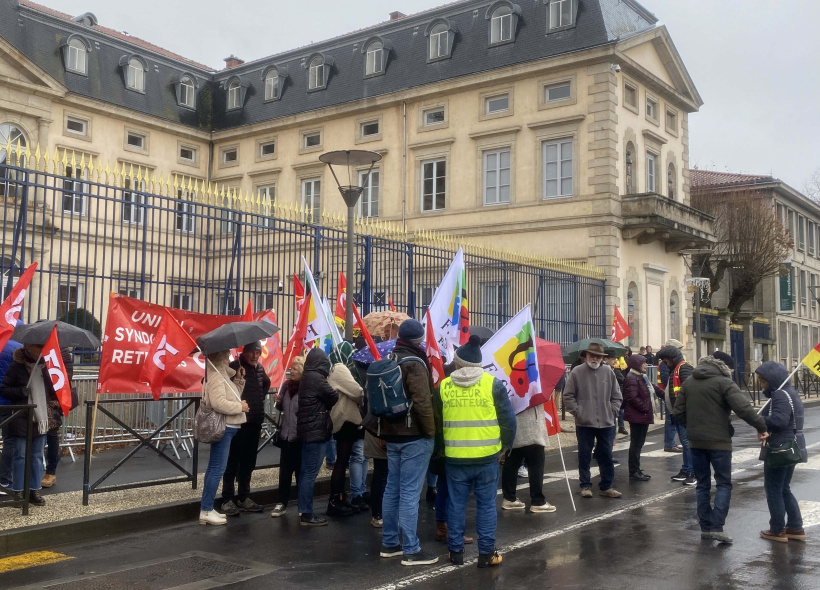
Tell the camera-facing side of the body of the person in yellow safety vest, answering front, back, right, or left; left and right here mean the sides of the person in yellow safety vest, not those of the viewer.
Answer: back

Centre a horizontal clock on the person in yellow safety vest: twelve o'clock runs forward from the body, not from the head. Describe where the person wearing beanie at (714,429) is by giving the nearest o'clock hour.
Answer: The person wearing beanie is roughly at 2 o'clock from the person in yellow safety vest.

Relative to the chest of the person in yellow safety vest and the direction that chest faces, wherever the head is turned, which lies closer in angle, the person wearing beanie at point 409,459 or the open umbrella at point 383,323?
the open umbrella

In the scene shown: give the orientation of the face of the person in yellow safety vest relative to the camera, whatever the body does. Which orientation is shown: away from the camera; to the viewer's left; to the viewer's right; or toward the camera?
away from the camera

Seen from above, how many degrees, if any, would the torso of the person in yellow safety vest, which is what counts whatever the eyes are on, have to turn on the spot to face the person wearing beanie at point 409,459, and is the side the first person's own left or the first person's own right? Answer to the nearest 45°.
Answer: approximately 45° to the first person's own left

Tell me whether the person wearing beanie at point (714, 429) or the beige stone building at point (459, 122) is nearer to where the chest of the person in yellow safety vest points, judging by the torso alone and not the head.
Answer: the beige stone building

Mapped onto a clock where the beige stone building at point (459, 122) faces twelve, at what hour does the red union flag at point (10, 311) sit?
The red union flag is roughly at 2 o'clock from the beige stone building.

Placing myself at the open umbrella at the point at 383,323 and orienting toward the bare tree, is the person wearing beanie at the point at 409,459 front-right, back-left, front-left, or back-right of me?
back-right

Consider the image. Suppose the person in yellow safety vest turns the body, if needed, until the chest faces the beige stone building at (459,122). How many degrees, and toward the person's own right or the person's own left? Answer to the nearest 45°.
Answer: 0° — they already face it

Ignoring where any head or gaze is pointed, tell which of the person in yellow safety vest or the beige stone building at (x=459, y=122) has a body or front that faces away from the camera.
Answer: the person in yellow safety vest

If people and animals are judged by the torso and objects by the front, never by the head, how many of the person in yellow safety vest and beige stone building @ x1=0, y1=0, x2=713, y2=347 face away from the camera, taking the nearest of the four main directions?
1

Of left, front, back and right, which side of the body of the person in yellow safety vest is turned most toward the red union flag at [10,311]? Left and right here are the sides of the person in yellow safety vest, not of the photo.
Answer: left

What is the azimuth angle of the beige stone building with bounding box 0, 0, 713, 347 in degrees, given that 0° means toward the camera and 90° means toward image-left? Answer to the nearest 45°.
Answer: approximately 315°

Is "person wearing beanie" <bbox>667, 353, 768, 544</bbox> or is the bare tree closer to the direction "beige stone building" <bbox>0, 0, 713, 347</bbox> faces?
the person wearing beanie
